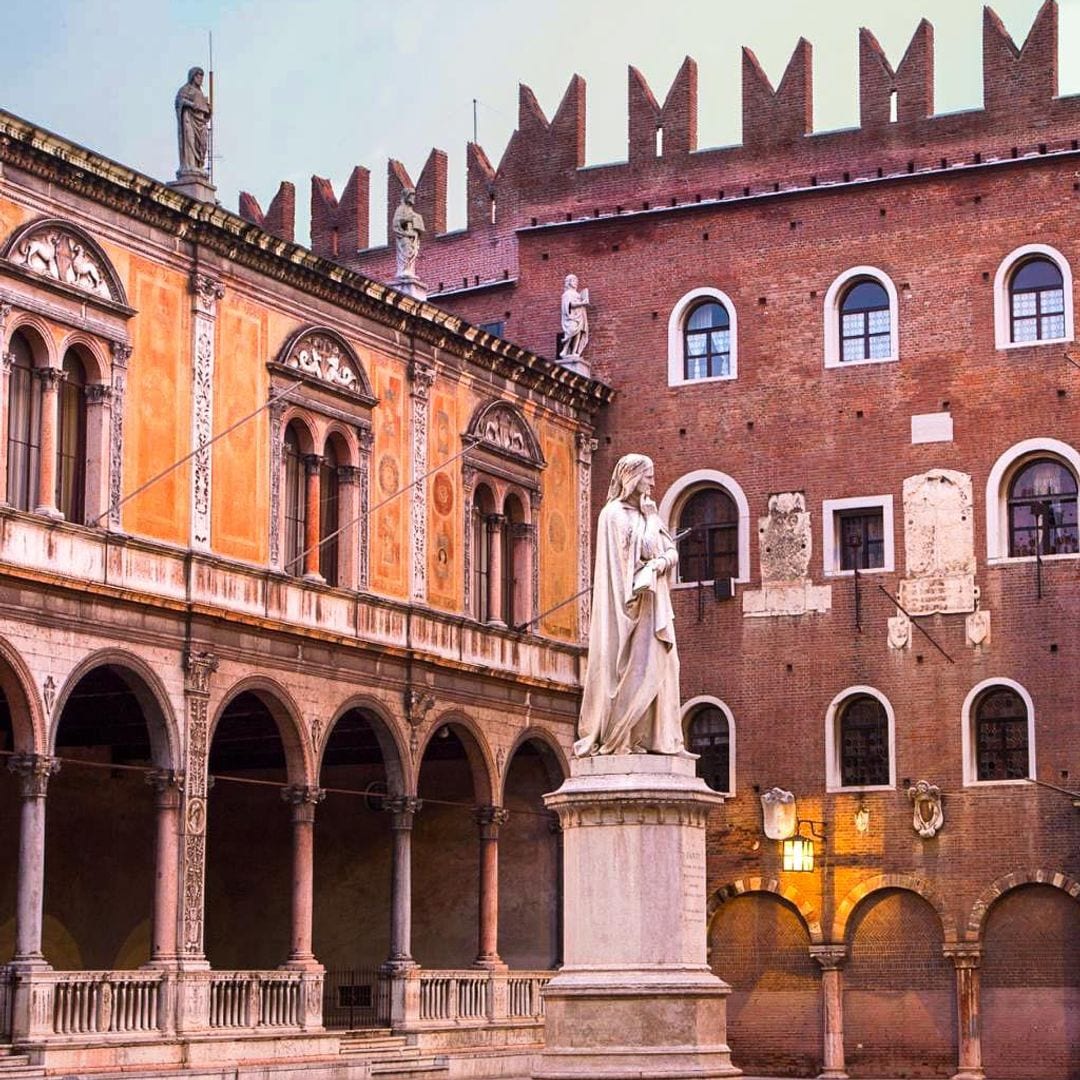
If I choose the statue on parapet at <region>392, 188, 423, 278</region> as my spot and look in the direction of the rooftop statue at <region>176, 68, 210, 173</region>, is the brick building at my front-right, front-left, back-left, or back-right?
back-left

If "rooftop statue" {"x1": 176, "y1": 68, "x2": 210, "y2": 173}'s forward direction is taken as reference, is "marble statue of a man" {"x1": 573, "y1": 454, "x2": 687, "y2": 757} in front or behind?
in front

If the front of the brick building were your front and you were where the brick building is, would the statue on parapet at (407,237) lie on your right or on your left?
on your right

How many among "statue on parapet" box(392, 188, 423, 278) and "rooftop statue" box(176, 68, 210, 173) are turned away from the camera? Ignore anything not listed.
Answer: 0

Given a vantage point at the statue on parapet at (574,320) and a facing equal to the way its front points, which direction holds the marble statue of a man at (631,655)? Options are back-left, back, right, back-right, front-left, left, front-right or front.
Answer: front-right

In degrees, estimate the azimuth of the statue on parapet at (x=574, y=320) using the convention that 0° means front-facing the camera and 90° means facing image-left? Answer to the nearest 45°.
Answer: approximately 315°

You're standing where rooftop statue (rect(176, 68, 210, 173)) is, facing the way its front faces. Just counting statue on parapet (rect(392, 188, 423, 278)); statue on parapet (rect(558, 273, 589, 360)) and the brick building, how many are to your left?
3

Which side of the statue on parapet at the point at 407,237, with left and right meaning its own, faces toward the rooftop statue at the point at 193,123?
right
